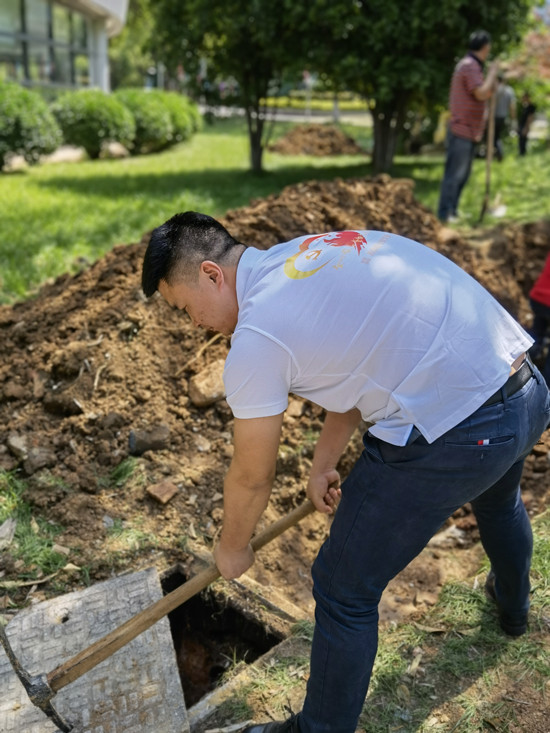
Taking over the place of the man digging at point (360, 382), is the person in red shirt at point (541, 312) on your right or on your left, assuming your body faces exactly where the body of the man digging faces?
on your right

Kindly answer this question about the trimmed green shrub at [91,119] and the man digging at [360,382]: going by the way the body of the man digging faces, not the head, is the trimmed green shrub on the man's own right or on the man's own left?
on the man's own right

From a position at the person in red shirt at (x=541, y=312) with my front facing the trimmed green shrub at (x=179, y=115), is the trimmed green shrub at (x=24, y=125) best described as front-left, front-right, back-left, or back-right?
front-left

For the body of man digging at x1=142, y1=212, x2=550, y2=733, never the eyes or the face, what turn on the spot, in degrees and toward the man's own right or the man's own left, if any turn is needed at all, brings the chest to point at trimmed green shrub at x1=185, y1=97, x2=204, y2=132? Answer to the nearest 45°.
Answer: approximately 90° to the man's own right

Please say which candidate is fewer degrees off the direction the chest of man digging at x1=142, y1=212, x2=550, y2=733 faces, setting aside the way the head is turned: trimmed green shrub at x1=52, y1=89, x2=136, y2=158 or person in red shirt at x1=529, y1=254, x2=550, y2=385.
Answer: the trimmed green shrub

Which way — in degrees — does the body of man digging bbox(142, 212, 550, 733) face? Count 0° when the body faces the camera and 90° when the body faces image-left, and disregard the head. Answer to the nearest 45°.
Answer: approximately 90°

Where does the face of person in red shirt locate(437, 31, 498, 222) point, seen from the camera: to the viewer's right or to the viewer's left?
to the viewer's right

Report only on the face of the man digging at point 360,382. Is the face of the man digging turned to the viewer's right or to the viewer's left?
to the viewer's left

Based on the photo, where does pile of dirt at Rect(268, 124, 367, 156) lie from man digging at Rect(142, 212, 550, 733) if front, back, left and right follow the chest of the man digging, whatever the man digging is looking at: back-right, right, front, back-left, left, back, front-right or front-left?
right

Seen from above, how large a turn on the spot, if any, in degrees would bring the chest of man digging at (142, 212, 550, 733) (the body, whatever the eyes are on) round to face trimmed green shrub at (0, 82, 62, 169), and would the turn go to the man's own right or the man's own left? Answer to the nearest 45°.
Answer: approximately 45° to the man's own right

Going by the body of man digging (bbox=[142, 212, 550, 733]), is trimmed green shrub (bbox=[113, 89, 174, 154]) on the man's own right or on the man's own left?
on the man's own right
